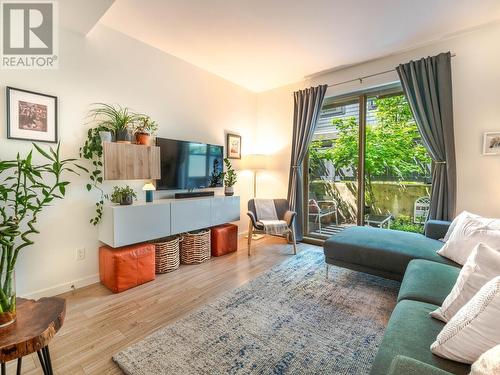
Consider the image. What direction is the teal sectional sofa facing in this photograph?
to the viewer's left

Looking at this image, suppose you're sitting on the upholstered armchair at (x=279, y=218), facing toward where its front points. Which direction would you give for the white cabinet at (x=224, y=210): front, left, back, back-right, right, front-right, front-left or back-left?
right

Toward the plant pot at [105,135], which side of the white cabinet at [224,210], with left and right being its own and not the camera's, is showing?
right

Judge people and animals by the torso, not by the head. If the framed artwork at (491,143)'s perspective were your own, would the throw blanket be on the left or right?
on its right

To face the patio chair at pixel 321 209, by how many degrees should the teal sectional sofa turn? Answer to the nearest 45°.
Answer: approximately 45° to its right

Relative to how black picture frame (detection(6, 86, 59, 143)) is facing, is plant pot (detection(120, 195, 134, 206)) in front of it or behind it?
in front

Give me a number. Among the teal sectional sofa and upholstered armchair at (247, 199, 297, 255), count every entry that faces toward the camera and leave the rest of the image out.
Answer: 1

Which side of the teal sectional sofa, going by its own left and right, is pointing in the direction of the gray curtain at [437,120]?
right

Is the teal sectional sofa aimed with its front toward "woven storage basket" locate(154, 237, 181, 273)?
yes

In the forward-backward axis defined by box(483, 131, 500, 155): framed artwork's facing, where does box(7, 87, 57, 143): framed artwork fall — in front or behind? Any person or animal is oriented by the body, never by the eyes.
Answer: in front
